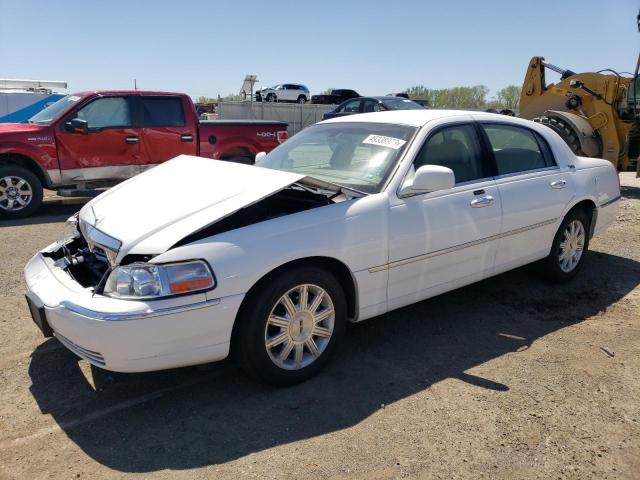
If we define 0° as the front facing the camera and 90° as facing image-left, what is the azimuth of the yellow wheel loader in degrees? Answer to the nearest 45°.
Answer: approximately 90°

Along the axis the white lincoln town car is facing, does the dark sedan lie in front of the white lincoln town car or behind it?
behind

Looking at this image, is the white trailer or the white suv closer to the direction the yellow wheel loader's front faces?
the white trailer

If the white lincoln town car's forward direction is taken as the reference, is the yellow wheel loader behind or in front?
behind

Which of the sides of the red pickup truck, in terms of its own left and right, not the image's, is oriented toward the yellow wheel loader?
back

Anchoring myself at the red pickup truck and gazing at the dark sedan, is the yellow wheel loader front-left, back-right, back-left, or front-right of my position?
front-right

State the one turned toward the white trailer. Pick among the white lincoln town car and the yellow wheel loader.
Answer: the yellow wheel loader

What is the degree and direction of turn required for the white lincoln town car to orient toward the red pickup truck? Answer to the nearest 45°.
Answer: approximately 90° to its right

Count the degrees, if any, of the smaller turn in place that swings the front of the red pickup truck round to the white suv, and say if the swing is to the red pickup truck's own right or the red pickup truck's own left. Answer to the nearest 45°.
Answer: approximately 90° to the red pickup truck's own right

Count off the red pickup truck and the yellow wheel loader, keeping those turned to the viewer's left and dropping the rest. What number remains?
2

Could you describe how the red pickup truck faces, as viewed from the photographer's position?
facing to the left of the viewer

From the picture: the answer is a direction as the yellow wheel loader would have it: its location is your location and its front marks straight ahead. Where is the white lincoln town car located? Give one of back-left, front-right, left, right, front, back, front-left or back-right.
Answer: left

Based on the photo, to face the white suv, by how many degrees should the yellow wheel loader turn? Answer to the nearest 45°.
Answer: approximately 45° to its right

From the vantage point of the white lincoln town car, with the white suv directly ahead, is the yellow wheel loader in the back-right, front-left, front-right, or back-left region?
front-right
